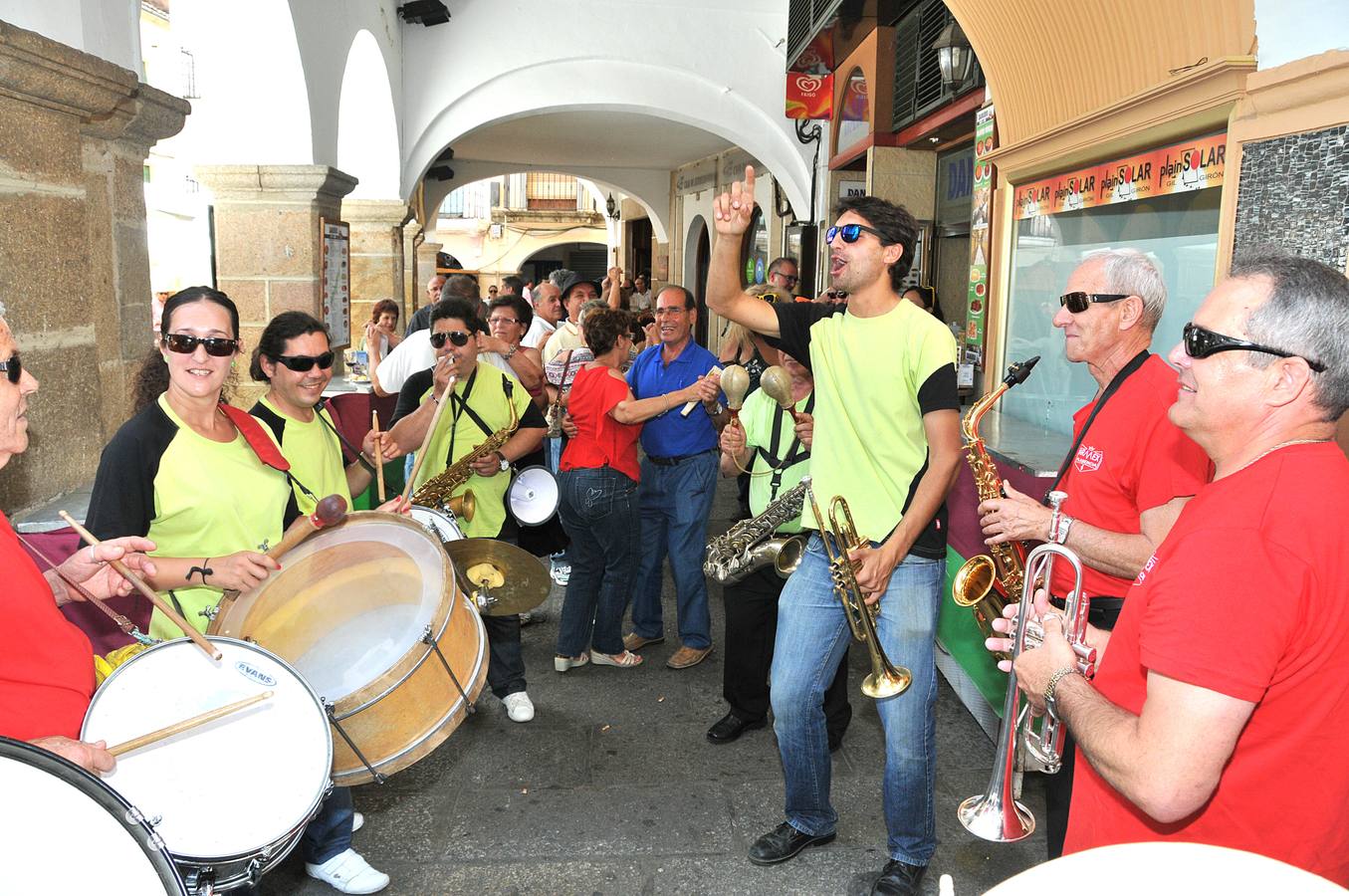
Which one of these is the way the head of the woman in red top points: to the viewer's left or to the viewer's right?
to the viewer's right

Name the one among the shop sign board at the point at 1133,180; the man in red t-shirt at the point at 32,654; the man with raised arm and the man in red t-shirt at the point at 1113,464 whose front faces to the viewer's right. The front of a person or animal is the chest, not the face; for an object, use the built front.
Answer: the man in red t-shirt at the point at 32,654

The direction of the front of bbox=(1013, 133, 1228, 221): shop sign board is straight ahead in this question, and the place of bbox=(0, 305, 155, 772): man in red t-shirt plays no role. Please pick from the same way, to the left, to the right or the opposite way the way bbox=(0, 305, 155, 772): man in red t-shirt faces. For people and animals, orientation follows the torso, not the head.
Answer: the opposite way

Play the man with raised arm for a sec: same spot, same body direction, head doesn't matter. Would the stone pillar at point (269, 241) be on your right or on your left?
on your right

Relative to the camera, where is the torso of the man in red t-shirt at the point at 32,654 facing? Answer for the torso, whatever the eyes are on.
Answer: to the viewer's right

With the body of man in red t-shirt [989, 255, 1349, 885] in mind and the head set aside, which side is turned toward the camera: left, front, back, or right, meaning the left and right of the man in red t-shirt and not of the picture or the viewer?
left

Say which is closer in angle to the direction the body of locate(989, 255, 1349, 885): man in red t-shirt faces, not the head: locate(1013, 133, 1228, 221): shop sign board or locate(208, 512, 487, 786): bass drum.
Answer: the bass drum

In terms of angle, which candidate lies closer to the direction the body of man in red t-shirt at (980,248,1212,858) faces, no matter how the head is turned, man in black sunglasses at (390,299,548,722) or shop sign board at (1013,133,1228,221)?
the man in black sunglasses

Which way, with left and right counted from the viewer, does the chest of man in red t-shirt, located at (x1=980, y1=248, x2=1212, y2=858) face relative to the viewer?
facing to the left of the viewer

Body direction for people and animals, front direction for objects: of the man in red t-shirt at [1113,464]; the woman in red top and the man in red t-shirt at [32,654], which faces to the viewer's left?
the man in red t-shirt at [1113,464]

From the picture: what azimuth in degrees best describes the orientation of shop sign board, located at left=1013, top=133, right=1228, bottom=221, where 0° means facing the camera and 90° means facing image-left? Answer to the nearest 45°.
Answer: approximately 45°
